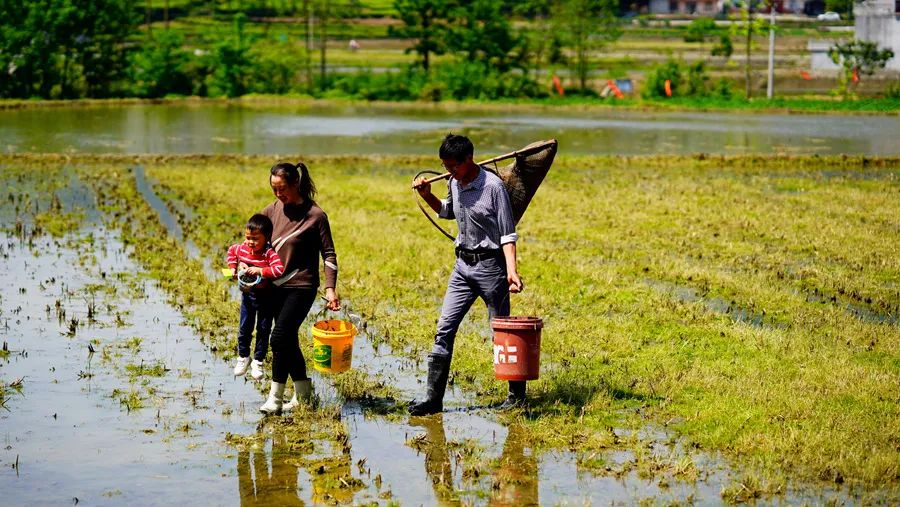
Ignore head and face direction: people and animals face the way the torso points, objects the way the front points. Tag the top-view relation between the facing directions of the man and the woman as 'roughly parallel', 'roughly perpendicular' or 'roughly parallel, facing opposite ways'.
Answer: roughly parallel

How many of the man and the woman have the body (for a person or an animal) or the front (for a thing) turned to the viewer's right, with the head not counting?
0

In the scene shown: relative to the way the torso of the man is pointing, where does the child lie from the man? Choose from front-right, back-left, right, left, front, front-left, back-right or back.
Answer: front-right

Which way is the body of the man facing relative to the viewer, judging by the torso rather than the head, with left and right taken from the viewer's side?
facing the viewer and to the left of the viewer

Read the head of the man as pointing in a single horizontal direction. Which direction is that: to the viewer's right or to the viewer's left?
to the viewer's left

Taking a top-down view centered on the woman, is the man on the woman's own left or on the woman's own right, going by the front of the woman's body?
on the woman's own left
